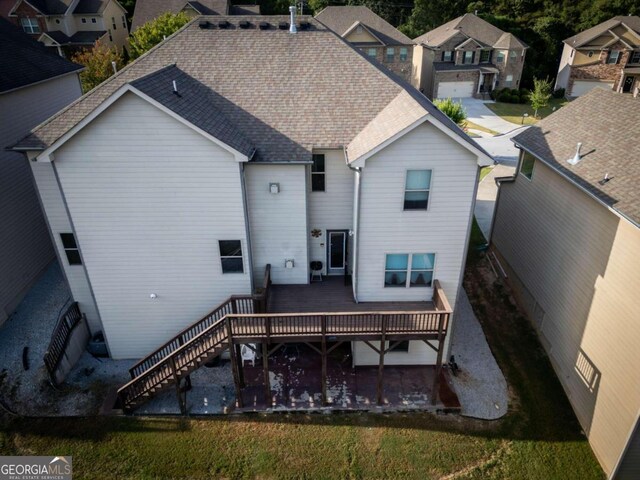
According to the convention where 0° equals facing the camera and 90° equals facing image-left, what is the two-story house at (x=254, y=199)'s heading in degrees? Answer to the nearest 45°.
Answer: approximately 180°

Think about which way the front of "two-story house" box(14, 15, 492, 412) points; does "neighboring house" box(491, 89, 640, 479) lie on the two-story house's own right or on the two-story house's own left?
on the two-story house's own right

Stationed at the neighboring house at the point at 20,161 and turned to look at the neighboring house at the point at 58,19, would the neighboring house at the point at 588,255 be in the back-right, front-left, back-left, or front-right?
back-right
